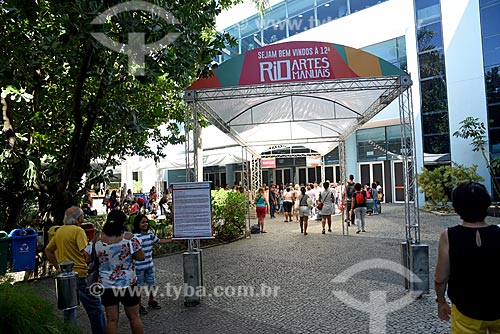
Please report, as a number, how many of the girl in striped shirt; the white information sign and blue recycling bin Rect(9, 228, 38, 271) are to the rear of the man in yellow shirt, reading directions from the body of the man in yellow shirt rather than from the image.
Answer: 0

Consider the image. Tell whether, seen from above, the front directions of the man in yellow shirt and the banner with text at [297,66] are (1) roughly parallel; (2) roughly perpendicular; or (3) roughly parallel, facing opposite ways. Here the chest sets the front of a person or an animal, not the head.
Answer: roughly parallel, facing opposite ways

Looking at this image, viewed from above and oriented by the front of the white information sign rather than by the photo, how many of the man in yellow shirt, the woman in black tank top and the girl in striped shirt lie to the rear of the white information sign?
0

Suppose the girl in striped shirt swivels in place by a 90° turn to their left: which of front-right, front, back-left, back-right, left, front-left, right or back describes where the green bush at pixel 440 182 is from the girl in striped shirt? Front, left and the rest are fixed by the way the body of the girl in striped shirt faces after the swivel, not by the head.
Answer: front

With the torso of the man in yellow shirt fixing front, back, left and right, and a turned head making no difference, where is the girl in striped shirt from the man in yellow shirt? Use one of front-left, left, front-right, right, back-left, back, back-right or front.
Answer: front

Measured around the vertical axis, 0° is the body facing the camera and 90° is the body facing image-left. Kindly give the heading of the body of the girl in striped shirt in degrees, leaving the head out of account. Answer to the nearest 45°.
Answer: approximately 315°

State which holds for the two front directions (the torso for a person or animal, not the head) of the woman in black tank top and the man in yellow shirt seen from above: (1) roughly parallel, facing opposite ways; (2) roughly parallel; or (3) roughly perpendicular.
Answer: roughly parallel

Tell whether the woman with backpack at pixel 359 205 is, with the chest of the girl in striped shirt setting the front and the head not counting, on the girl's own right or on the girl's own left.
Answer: on the girl's own left

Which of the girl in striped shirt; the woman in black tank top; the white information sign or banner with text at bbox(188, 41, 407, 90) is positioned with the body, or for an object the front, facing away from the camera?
the woman in black tank top

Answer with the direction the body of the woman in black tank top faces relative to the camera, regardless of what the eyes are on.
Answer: away from the camera

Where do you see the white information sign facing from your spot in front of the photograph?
facing the viewer

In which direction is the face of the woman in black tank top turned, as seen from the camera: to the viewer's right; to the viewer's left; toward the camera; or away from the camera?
away from the camera

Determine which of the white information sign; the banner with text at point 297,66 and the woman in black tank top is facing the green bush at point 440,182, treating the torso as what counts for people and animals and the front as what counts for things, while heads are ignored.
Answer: the woman in black tank top

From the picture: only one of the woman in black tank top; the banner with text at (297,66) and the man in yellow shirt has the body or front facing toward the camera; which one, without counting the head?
the banner with text

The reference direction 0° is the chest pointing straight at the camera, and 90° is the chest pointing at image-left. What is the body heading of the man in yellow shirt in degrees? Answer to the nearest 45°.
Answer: approximately 225°
